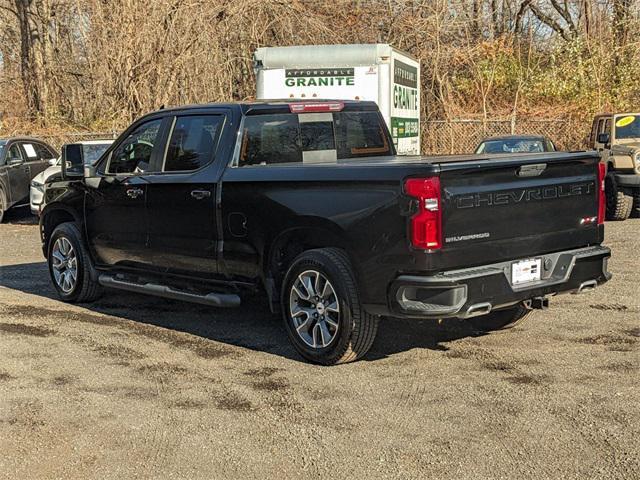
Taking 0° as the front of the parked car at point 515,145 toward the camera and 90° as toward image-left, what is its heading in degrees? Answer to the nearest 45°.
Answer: approximately 0°

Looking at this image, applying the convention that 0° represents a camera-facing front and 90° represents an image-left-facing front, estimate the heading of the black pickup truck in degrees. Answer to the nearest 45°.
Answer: approximately 135°

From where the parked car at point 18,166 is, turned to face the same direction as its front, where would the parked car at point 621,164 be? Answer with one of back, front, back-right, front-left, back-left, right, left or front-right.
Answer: left

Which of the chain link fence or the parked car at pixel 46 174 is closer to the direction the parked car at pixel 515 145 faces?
the parked car

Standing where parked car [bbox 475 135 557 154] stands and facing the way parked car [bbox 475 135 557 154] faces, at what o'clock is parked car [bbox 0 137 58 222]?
parked car [bbox 0 137 58 222] is roughly at 3 o'clock from parked car [bbox 475 135 557 154].

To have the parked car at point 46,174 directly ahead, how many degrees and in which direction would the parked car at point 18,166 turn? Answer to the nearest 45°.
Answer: approximately 45° to its left

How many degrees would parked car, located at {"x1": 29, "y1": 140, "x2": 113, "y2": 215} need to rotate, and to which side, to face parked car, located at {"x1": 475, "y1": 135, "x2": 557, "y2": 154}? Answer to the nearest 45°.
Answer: approximately 90° to its left

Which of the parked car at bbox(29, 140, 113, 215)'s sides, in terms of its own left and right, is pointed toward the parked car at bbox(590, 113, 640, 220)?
left

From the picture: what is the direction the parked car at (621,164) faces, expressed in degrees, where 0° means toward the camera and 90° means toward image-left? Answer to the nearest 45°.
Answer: approximately 315°
